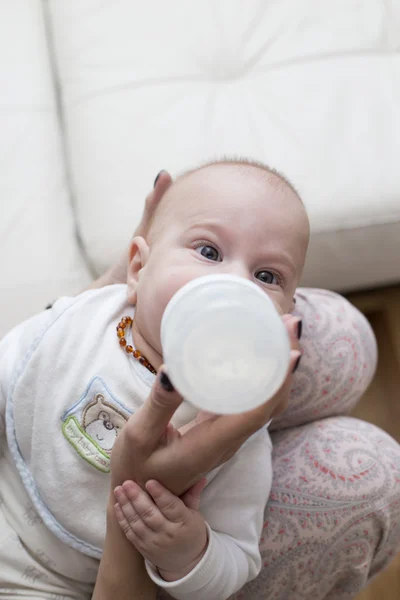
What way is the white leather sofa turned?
toward the camera

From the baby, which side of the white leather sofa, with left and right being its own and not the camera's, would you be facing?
front
